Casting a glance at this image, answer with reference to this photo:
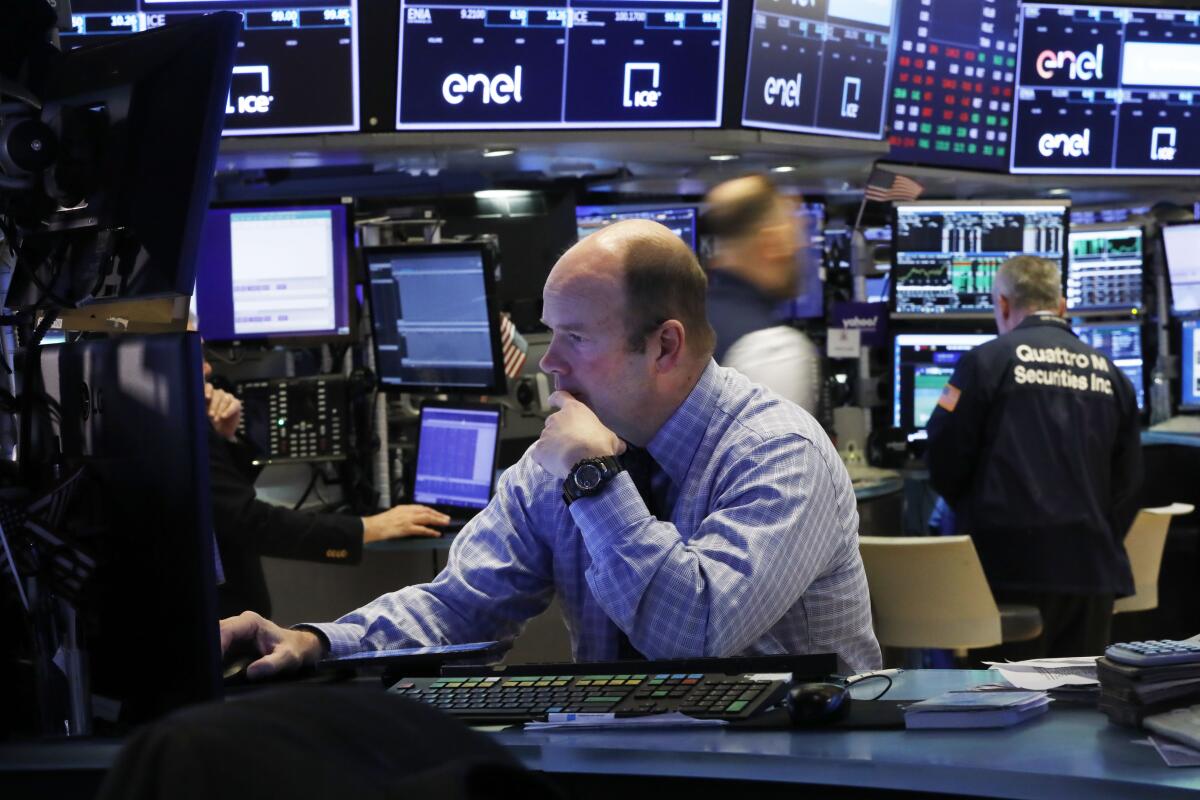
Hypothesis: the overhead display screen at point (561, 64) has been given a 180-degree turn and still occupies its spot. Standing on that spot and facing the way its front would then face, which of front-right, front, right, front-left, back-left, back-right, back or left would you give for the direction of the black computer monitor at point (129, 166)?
back

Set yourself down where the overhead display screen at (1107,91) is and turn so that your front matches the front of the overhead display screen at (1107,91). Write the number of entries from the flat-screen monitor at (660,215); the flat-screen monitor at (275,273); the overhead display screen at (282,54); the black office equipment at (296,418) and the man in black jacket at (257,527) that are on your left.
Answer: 0

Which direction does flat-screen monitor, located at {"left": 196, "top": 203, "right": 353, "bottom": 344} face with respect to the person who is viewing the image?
facing the viewer

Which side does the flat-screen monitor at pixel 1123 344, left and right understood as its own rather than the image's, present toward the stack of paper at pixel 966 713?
front

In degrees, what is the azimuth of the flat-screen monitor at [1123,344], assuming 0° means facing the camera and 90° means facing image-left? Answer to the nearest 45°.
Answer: approximately 0°

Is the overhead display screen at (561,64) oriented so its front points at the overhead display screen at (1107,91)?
no

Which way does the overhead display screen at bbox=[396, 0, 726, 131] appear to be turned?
toward the camera

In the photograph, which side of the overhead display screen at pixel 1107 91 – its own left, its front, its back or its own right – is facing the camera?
front

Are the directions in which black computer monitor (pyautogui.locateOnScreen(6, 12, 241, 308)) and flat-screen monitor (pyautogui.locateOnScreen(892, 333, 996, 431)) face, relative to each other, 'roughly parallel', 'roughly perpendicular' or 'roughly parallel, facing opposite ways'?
roughly parallel, facing opposite ways

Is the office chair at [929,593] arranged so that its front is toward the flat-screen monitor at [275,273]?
no

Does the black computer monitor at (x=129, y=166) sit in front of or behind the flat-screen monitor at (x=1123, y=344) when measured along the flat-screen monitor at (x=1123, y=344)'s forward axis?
in front

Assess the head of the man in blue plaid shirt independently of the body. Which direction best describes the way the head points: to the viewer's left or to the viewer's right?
to the viewer's left

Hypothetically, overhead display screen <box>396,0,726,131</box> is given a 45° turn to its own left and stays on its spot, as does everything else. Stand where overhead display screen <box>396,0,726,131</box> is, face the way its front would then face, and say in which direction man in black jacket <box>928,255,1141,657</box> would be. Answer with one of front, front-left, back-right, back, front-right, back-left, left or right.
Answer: front-left

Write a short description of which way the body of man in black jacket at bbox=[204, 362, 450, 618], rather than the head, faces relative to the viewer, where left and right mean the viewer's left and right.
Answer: facing to the right of the viewer
